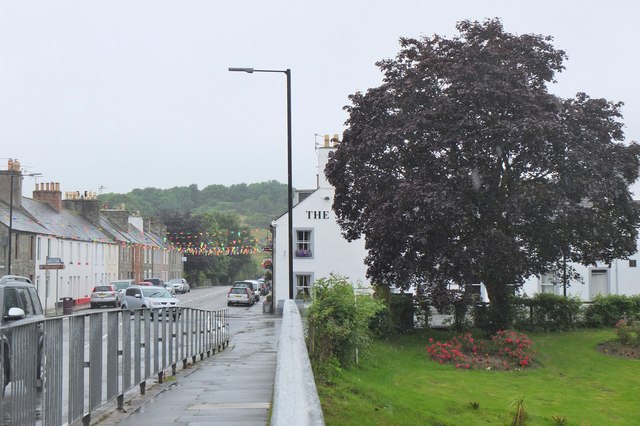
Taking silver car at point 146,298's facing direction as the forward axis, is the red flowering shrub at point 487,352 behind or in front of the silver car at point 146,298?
in front

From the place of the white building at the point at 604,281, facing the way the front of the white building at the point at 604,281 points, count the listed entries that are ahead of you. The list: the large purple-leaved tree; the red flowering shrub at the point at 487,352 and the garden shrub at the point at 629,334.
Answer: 3

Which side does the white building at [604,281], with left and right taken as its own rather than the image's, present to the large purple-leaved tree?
front

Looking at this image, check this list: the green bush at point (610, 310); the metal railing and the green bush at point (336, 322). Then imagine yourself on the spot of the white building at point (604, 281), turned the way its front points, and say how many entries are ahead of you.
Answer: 3

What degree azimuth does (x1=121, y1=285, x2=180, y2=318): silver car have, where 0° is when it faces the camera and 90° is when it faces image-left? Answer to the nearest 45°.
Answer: approximately 315°

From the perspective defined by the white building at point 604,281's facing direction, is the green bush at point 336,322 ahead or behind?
ahead

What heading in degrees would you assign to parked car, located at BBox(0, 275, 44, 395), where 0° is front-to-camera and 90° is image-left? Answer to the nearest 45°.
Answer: approximately 45°

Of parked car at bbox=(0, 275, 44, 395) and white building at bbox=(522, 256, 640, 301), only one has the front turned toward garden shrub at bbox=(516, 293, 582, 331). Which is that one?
the white building

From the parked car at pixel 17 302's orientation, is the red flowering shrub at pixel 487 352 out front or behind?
behind
